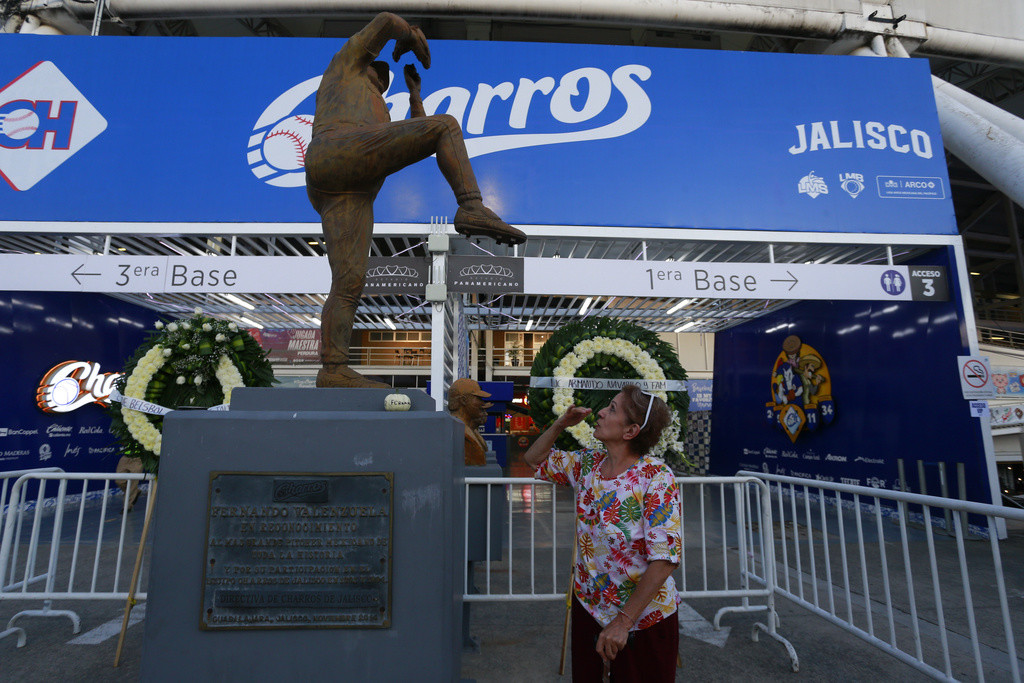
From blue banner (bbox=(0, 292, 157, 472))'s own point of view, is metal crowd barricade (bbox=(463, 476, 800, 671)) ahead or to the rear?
ahead

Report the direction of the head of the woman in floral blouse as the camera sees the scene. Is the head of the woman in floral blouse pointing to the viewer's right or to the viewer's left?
to the viewer's left

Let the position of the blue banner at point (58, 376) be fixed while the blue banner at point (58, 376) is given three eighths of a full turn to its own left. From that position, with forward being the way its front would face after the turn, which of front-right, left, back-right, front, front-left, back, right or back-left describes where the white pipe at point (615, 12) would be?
right

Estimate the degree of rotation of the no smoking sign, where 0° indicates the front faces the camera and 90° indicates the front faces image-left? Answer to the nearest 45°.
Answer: approximately 0°

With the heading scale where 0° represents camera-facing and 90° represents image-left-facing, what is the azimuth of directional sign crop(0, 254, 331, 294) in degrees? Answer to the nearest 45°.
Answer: approximately 0°

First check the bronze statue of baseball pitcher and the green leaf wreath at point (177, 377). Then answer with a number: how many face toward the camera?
1

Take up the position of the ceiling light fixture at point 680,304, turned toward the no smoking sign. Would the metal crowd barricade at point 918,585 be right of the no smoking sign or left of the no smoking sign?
right

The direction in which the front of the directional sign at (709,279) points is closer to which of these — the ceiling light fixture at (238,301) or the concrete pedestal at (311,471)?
the concrete pedestal

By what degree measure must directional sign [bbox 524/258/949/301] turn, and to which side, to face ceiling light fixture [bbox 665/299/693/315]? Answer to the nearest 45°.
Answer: approximately 180°
